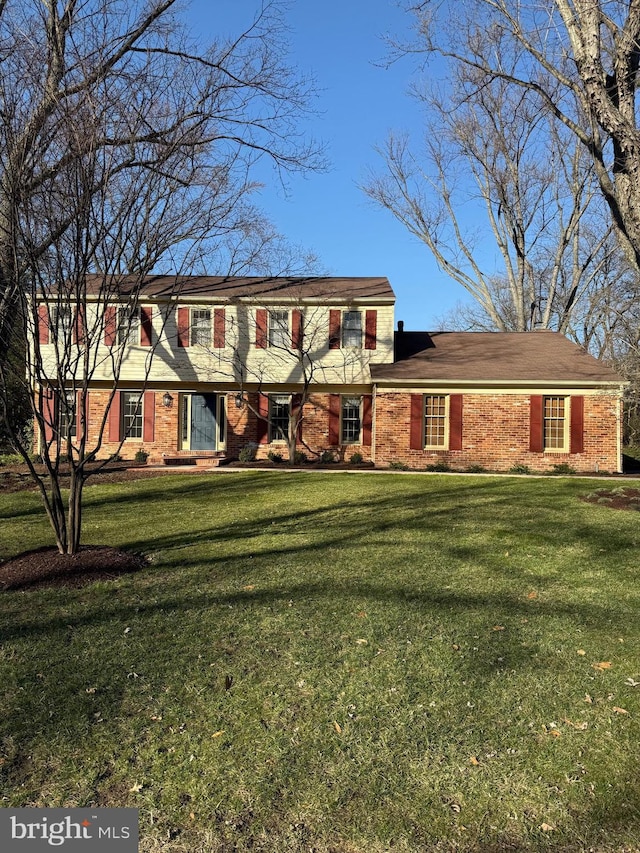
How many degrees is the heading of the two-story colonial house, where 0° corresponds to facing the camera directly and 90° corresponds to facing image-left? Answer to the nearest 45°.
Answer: approximately 0°
